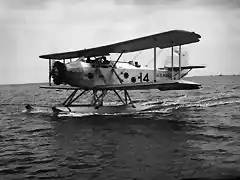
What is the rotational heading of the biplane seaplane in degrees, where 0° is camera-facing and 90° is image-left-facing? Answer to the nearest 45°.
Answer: approximately 45°
